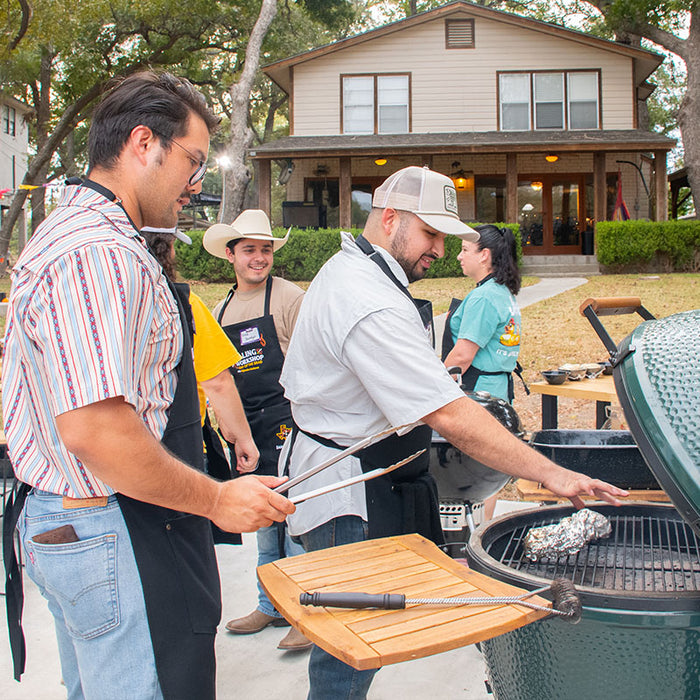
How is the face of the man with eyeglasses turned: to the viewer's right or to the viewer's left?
to the viewer's right

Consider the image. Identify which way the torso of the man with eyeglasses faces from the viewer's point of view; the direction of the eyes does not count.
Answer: to the viewer's right

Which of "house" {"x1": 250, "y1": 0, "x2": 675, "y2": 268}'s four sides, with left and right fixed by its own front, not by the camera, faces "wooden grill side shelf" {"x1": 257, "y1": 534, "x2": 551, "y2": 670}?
front

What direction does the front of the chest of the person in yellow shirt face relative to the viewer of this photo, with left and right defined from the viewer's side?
facing away from the viewer and to the right of the viewer

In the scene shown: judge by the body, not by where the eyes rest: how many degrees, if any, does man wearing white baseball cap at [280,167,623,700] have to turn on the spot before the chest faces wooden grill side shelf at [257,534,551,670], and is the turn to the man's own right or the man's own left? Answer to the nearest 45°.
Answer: approximately 90° to the man's own right

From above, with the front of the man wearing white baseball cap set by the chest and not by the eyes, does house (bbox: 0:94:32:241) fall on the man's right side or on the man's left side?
on the man's left side

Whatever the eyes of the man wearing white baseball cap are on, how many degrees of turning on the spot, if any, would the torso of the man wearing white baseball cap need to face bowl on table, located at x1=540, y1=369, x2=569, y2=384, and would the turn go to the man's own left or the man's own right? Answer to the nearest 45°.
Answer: approximately 90° to the man's own left

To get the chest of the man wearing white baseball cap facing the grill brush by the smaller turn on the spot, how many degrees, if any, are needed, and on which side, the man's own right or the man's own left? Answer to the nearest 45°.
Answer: approximately 90° to the man's own right

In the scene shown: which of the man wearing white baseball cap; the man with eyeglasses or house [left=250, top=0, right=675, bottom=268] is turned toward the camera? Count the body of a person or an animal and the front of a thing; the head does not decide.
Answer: the house

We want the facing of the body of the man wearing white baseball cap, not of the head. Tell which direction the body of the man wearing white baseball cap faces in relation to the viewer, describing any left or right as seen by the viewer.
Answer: facing to the right of the viewer

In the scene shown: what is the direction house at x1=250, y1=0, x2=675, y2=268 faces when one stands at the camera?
facing the viewer

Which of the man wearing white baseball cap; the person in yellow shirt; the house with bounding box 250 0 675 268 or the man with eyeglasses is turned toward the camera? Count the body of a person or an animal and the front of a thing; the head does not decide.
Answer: the house

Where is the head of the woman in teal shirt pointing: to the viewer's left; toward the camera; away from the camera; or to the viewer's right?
to the viewer's left

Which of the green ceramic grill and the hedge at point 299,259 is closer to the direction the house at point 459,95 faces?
the green ceramic grill

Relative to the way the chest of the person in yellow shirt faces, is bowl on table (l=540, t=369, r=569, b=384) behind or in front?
in front

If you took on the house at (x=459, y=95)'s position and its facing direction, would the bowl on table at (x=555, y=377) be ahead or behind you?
ahead
